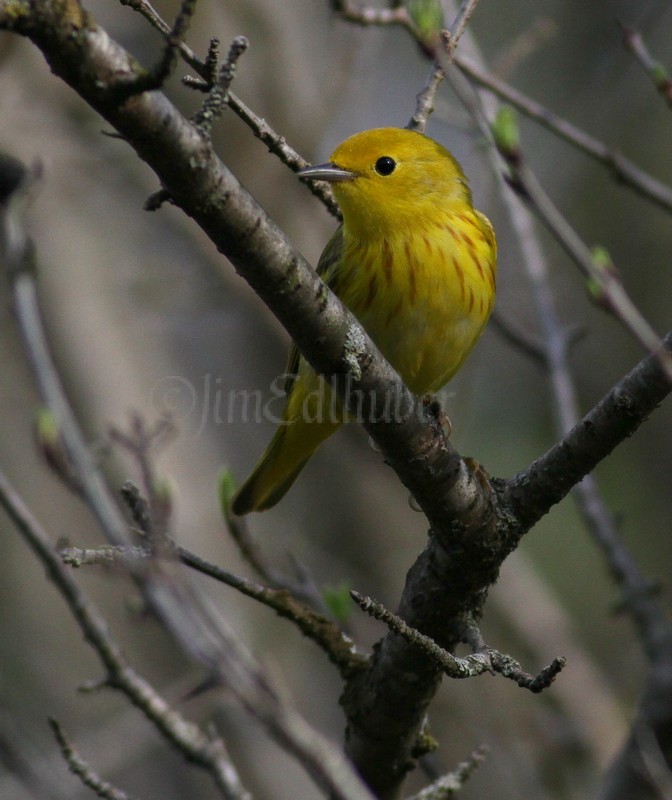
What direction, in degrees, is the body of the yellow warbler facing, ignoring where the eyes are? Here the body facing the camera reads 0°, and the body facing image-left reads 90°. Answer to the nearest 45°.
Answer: approximately 315°
